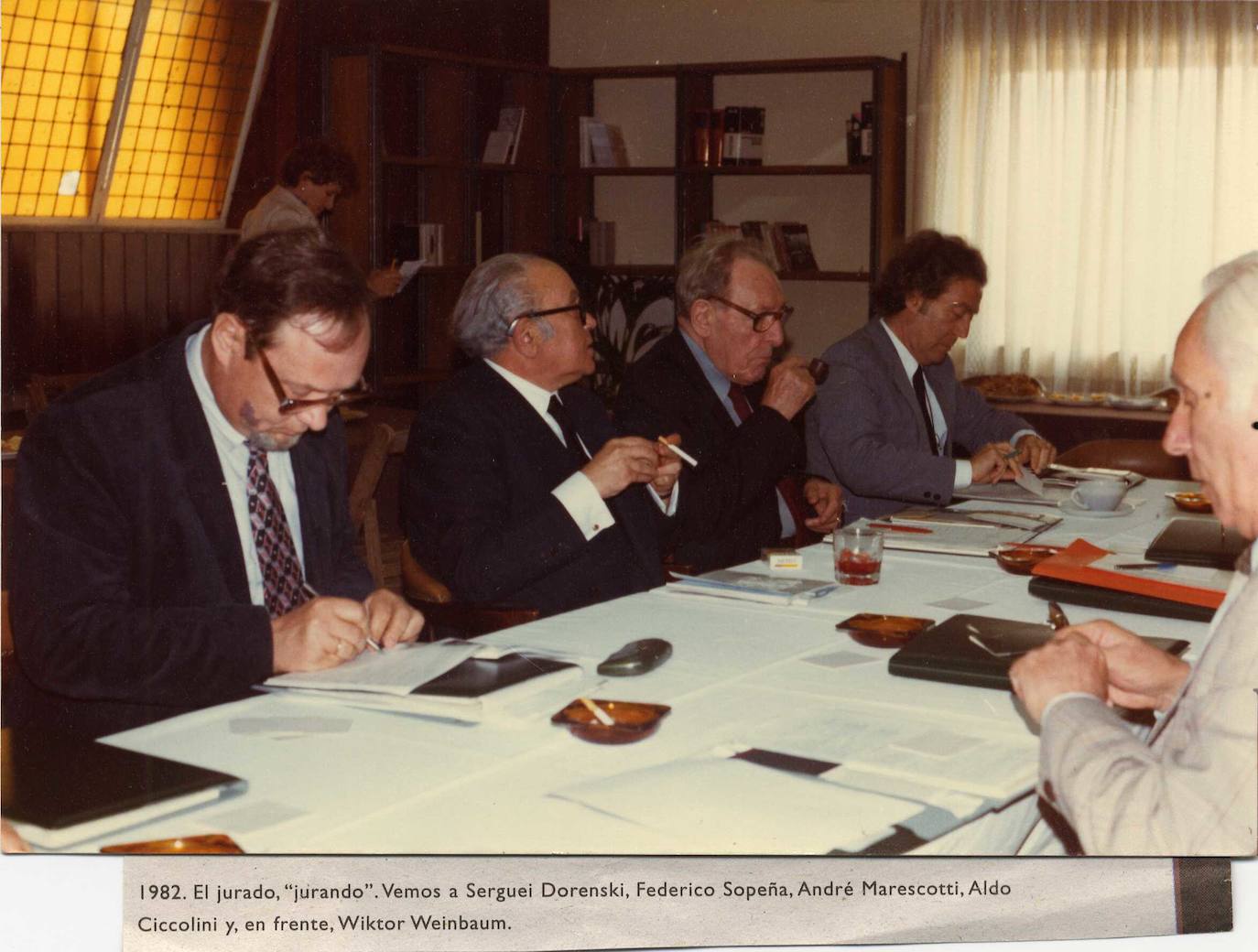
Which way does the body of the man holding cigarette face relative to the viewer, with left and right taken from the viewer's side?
facing the viewer and to the right of the viewer

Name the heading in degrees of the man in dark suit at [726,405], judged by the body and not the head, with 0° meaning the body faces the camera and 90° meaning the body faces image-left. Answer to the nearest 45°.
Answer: approximately 315°

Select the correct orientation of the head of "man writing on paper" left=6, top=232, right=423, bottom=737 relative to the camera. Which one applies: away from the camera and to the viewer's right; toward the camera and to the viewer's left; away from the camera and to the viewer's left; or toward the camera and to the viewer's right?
toward the camera and to the viewer's right

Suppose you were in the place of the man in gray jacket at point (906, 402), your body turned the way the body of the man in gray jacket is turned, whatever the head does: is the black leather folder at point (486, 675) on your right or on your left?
on your right

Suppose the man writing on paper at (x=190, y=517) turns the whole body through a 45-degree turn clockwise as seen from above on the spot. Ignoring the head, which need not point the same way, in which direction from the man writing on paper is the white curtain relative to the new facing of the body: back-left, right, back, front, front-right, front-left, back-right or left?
back-left

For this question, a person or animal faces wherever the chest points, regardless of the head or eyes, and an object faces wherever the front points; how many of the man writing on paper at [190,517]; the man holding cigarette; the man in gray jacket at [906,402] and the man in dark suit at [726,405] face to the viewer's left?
0

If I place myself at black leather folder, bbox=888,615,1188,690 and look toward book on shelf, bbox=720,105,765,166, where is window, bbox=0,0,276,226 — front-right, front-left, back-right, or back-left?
front-left

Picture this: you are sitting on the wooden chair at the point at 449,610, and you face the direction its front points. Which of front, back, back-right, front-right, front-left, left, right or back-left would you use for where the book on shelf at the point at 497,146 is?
back-left

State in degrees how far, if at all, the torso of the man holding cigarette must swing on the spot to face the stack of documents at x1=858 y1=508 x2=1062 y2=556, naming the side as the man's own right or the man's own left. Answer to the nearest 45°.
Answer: approximately 45° to the man's own left

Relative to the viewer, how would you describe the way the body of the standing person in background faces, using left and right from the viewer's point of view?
facing to the right of the viewer

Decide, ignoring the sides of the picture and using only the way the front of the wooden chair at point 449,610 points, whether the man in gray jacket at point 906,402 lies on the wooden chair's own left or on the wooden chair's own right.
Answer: on the wooden chair's own left

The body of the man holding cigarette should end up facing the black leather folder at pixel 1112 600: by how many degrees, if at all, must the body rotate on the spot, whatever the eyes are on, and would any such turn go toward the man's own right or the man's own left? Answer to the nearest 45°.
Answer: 0° — they already face it

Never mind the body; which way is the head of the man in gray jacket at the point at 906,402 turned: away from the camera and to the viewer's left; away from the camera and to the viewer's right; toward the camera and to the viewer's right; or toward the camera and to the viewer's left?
toward the camera and to the viewer's right

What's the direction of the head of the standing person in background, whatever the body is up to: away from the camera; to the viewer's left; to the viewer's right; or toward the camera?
to the viewer's right

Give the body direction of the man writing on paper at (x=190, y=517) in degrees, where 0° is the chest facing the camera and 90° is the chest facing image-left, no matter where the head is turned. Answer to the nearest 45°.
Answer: approximately 315°

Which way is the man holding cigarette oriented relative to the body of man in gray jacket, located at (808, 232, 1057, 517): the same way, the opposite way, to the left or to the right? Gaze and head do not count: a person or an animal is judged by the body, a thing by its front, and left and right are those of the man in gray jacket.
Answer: the same way

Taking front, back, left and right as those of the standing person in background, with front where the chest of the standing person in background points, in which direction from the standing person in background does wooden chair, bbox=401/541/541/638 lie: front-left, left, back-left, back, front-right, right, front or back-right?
right

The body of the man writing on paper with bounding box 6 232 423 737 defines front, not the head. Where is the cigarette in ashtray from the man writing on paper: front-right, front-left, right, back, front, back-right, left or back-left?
front
